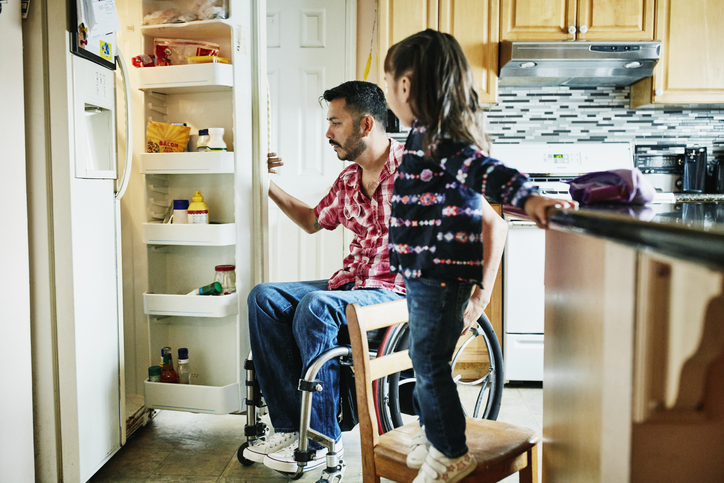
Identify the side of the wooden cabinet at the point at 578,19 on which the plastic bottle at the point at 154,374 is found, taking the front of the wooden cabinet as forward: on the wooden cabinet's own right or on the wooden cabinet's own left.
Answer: on the wooden cabinet's own right

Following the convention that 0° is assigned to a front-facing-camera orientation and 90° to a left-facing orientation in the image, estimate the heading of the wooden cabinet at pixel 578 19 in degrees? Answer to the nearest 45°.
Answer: approximately 0°

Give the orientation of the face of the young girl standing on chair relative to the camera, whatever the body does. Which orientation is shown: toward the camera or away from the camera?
away from the camera

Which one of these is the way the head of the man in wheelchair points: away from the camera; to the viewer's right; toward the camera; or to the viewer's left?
to the viewer's left

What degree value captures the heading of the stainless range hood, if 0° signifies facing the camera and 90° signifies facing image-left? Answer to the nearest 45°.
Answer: approximately 0°

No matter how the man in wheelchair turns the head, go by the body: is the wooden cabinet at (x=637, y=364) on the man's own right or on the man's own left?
on the man's own left

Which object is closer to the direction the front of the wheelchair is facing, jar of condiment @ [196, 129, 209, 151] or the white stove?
the jar of condiment

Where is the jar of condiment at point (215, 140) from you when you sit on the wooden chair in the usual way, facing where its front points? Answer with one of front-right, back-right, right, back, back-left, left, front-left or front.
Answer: back

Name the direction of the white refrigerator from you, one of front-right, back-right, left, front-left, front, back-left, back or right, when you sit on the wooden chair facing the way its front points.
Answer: back

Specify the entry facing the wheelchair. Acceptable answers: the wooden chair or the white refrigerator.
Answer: the white refrigerator

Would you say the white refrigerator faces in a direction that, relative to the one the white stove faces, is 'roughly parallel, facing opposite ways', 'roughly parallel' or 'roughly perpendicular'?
roughly perpendicular
